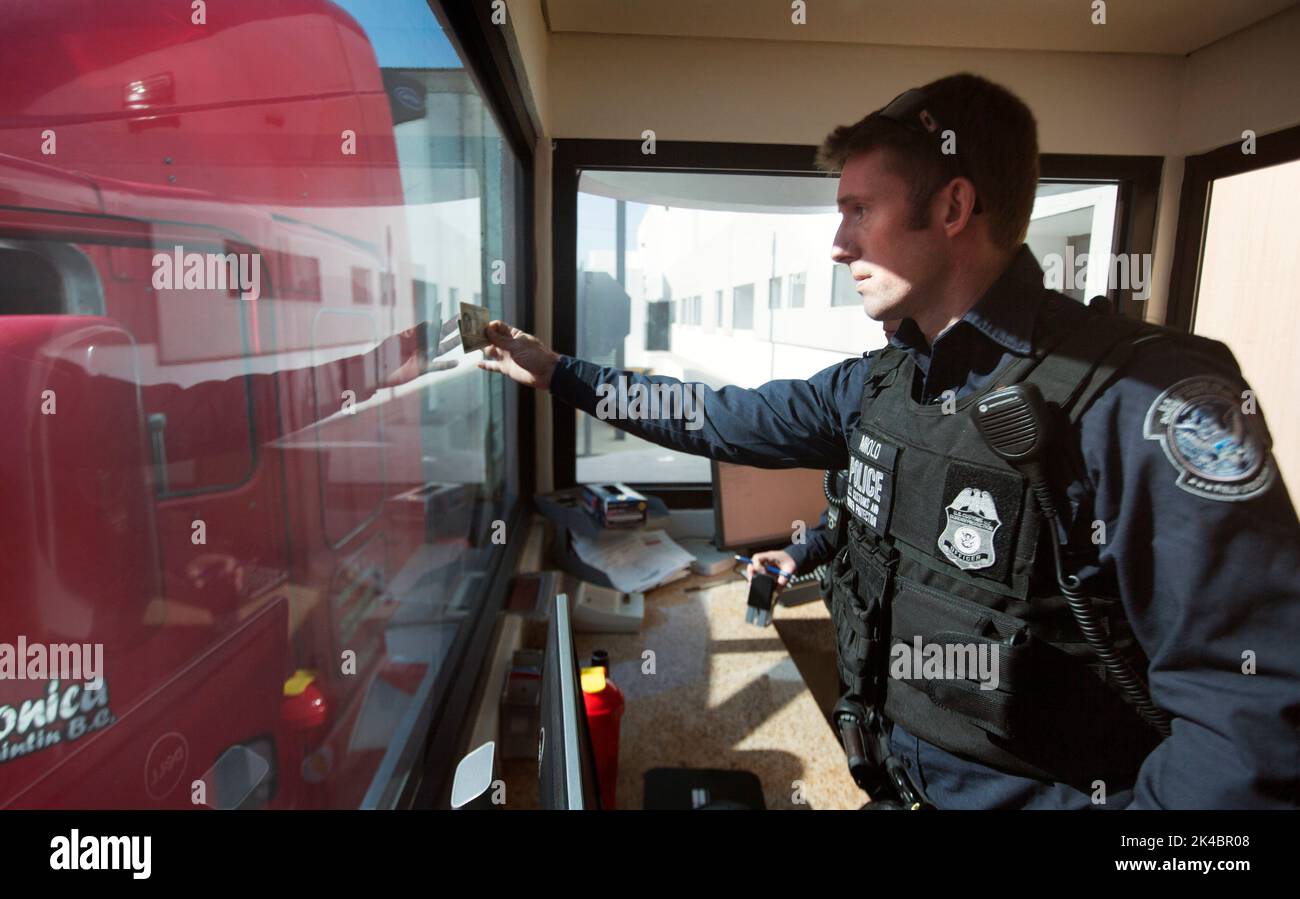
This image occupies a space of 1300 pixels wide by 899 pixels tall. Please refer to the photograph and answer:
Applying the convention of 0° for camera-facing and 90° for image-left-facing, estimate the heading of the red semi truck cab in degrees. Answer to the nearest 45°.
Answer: approximately 45°

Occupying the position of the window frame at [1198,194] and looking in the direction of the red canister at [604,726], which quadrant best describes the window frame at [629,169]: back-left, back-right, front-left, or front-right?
front-right

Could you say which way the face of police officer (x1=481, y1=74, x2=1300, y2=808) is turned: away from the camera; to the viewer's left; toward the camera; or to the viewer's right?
to the viewer's left

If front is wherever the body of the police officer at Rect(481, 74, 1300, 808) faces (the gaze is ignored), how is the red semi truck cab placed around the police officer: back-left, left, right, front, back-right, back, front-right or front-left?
front

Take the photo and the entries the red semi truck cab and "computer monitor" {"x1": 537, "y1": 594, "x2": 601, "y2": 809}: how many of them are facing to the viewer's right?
1

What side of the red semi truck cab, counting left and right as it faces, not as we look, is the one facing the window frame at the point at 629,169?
left

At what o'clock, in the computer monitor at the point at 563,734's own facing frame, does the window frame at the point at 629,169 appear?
The window frame is roughly at 9 o'clock from the computer monitor.

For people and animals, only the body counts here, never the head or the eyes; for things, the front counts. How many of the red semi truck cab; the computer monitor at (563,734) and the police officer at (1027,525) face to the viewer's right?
1

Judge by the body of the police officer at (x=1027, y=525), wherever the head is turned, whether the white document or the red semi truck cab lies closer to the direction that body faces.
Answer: the red semi truck cab

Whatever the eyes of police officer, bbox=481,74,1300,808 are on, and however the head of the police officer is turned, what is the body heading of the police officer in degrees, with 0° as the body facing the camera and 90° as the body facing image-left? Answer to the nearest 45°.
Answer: approximately 45°

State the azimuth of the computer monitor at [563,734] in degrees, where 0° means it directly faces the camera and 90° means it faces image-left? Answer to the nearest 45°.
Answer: approximately 270°
